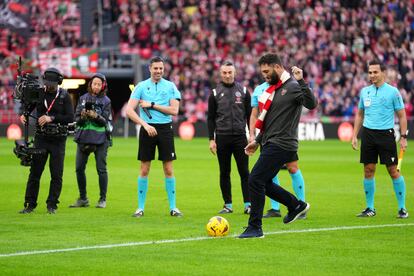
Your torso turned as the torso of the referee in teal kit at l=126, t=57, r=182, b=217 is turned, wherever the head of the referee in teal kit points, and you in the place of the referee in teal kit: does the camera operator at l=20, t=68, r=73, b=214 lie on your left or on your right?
on your right

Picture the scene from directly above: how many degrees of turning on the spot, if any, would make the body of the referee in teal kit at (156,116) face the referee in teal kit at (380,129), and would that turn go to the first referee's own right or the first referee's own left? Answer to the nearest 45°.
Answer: approximately 90° to the first referee's own left

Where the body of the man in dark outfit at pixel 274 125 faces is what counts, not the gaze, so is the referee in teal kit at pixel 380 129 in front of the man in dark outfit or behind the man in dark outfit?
behind

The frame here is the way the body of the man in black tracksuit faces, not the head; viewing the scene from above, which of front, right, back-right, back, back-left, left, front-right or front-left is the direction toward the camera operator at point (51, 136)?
right

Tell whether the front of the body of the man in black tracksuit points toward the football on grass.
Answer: yes

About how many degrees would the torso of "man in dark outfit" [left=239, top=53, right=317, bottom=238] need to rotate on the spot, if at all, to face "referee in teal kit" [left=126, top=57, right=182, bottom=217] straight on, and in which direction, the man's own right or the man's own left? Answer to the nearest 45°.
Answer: approximately 90° to the man's own right

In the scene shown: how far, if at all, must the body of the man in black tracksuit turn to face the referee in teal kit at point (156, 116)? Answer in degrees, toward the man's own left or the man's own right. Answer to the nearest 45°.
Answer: approximately 45° to the man's own right

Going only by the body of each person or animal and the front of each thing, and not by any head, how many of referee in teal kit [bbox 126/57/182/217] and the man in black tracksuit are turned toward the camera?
2

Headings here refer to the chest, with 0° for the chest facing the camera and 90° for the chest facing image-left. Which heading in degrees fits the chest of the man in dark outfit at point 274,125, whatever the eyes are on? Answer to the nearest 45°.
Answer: approximately 45°

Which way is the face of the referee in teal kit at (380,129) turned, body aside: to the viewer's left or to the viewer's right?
to the viewer's left

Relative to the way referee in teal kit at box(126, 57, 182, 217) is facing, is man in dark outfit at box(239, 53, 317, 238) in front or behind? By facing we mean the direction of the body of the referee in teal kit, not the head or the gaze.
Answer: in front

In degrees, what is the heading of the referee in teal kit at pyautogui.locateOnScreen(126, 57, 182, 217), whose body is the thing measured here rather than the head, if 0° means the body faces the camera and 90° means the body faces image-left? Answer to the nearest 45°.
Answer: approximately 0°

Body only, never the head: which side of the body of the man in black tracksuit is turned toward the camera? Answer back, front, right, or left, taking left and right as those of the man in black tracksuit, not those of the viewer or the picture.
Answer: front

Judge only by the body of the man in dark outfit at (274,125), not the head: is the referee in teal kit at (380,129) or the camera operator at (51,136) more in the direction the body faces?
the camera operator
